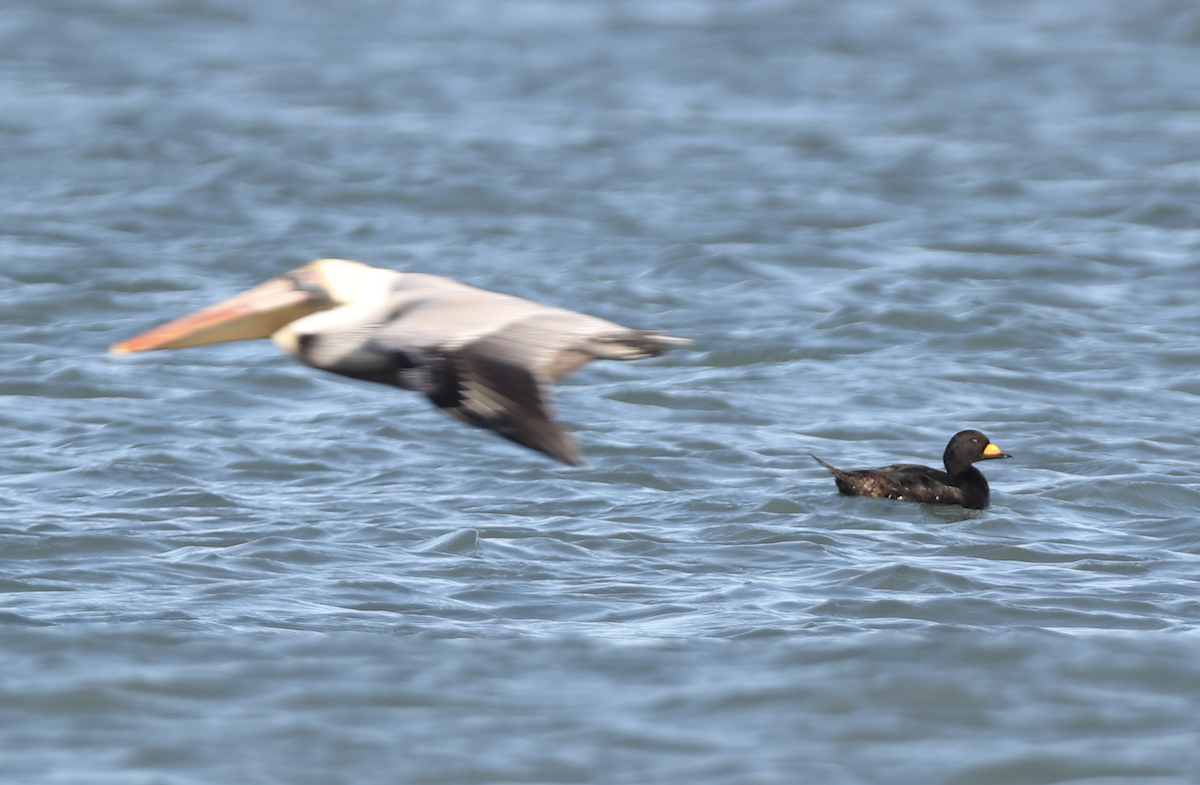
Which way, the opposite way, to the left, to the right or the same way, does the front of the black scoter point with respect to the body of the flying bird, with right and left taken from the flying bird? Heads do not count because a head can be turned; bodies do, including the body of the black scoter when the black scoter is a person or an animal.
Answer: the opposite way

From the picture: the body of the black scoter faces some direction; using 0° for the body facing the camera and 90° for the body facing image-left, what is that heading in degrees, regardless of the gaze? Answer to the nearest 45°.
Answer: approximately 270°

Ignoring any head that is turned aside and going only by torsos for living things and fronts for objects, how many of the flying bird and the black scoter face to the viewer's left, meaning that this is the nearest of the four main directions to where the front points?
1

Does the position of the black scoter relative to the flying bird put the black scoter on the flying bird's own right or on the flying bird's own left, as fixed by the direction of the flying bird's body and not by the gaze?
on the flying bird's own right

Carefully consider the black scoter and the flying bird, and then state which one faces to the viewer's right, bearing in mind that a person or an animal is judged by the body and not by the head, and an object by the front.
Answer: the black scoter

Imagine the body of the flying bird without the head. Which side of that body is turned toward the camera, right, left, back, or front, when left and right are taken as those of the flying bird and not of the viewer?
left
